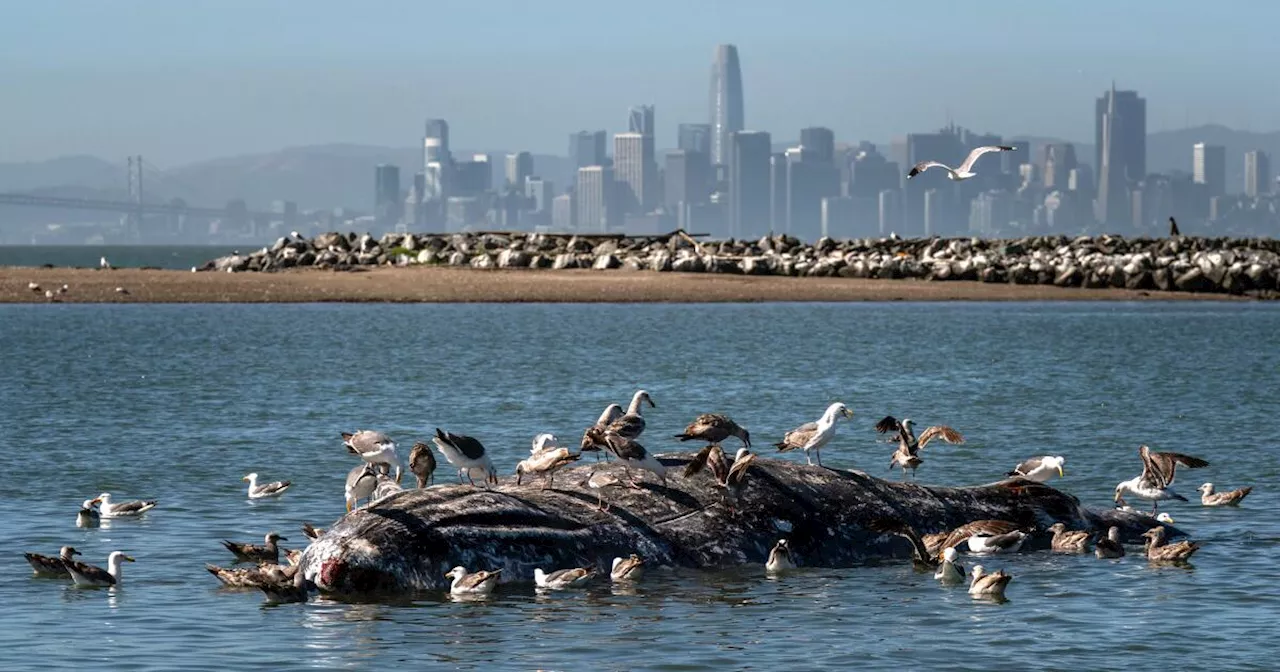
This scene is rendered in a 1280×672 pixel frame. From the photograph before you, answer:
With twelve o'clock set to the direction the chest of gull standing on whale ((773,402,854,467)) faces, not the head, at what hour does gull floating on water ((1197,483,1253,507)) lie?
The gull floating on water is roughly at 11 o'clock from the gull standing on whale.

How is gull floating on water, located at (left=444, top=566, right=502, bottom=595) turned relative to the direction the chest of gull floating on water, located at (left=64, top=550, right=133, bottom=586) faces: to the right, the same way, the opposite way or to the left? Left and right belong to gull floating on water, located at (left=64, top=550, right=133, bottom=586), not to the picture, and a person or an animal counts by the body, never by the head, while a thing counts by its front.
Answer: the opposite way

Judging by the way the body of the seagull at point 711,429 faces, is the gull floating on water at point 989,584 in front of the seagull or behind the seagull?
in front

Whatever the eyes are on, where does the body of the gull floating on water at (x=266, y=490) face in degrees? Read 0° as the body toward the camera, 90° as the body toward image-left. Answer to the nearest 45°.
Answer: approximately 90°

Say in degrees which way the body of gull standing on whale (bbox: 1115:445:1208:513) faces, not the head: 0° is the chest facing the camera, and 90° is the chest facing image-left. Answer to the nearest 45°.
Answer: approximately 90°

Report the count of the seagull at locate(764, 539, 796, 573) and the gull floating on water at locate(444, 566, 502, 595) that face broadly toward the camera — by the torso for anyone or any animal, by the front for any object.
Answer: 1

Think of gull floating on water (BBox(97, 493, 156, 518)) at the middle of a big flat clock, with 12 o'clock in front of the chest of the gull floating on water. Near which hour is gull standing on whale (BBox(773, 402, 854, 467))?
The gull standing on whale is roughly at 7 o'clock from the gull floating on water.

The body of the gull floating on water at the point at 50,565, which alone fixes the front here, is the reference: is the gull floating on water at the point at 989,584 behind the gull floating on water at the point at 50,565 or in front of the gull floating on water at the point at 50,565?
in front

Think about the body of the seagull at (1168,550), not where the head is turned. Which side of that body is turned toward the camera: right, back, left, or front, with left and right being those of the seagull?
left

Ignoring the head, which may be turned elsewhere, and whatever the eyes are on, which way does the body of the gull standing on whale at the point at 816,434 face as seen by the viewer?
to the viewer's right

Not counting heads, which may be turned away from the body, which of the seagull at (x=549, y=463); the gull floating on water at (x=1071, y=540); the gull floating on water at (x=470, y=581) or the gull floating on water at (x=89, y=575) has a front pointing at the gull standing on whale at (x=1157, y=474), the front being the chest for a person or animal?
the gull floating on water at (x=89, y=575)

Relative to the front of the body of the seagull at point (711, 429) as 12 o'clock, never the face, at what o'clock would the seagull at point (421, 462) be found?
the seagull at point (421, 462) is roughly at 6 o'clock from the seagull at point (711, 429).
